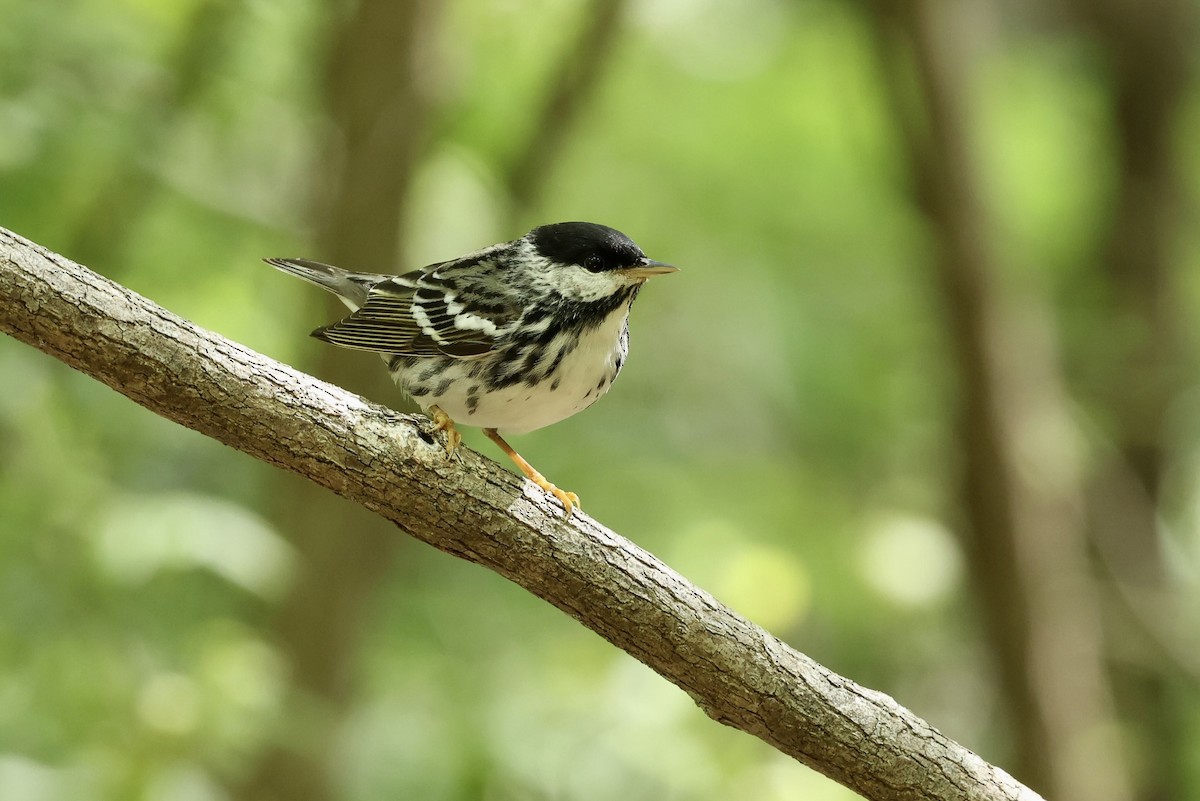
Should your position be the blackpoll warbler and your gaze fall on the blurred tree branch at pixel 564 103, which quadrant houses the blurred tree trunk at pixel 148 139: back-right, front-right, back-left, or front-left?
front-left

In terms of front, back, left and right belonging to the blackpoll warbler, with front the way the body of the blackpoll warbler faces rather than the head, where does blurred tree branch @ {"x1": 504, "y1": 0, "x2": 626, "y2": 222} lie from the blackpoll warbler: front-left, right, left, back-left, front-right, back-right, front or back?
left

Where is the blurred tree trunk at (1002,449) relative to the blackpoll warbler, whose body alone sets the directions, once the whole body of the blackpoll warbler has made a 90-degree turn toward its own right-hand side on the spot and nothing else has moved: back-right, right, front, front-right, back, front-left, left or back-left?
back-left

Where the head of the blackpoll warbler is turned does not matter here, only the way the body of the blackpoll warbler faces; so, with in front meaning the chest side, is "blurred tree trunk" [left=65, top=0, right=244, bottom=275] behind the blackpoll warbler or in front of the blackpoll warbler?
behind

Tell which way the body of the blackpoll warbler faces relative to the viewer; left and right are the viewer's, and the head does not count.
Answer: facing to the right of the viewer

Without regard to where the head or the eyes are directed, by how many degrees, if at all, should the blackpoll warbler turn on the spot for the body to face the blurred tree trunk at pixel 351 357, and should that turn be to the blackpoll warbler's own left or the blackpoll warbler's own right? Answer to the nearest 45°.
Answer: approximately 90° to the blackpoll warbler's own left

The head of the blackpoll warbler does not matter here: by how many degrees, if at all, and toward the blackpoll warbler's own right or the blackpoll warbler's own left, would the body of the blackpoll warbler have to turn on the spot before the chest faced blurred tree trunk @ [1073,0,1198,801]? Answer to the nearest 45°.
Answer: approximately 45° to the blackpoll warbler's own left

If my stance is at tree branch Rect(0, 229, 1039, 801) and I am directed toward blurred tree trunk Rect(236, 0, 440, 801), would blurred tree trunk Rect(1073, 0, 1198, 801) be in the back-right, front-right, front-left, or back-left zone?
front-right
